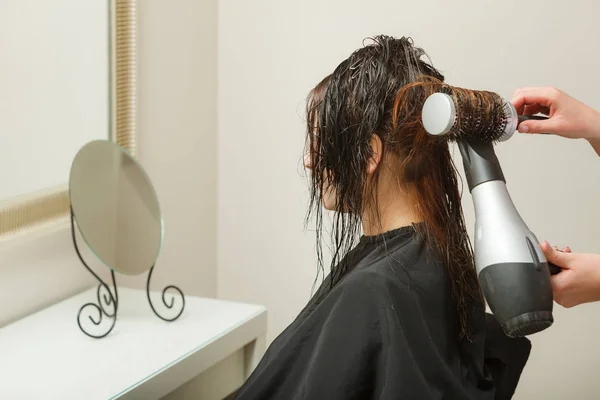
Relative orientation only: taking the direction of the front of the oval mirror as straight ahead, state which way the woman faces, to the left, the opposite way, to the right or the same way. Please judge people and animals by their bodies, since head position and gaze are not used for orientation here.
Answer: the opposite way

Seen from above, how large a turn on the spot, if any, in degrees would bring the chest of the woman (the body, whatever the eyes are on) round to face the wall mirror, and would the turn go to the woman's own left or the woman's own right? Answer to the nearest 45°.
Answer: approximately 45° to the woman's own right

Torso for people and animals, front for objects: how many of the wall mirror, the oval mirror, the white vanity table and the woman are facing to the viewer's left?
1

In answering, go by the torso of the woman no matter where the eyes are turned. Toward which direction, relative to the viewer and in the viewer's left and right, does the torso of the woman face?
facing to the left of the viewer

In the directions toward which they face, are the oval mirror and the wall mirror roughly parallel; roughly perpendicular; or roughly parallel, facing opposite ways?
roughly parallel

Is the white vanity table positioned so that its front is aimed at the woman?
yes

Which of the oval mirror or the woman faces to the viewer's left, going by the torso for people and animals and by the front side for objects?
the woman

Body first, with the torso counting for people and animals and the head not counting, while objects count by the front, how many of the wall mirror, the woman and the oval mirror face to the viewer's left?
1

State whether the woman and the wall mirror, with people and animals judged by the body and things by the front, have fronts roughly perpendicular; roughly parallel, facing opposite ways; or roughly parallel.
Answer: roughly parallel, facing opposite ways

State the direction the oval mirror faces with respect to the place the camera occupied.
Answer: facing the viewer and to the right of the viewer

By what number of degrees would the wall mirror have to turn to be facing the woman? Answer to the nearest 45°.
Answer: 0° — it already faces them

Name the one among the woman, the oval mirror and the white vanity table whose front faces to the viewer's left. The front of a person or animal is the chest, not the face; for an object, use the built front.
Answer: the woman
